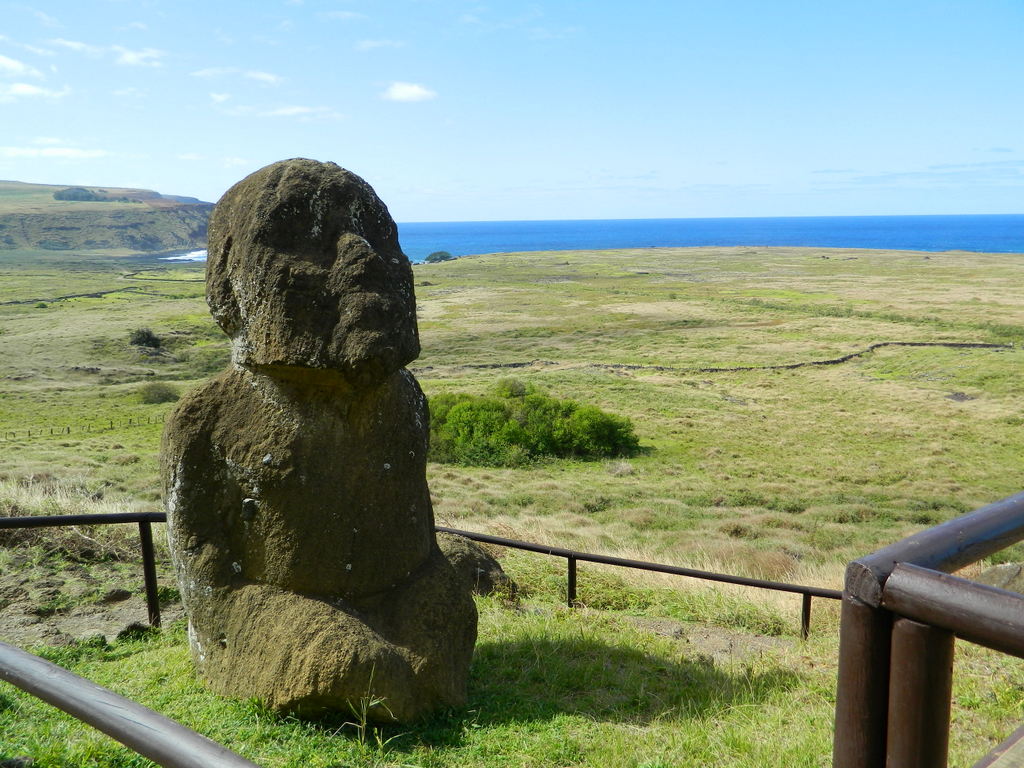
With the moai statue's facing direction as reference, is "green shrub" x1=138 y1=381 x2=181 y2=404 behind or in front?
behind

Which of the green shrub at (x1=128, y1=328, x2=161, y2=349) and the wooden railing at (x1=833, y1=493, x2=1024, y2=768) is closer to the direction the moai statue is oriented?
the wooden railing

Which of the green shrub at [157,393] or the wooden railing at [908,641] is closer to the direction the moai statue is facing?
the wooden railing

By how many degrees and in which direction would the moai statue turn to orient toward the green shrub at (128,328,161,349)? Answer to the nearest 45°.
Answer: approximately 135° to its left

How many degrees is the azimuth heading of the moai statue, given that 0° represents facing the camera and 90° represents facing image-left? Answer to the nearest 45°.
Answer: approximately 315°

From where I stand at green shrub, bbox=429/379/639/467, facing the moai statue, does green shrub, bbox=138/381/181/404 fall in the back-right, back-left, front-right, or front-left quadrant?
back-right

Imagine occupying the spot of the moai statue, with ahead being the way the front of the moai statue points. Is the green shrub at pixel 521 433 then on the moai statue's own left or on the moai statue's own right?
on the moai statue's own left

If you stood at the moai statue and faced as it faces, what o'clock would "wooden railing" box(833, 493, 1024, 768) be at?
The wooden railing is roughly at 1 o'clock from the moai statue.
